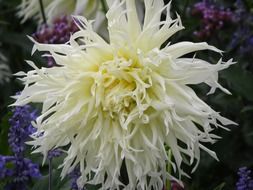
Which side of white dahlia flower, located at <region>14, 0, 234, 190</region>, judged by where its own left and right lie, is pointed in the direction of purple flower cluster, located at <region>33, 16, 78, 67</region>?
back

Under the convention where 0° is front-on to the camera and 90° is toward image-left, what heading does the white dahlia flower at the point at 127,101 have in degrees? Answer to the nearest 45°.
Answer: approximately 0°

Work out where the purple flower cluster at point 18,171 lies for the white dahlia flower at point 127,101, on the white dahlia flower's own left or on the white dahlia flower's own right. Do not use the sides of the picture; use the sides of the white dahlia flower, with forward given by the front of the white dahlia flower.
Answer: on the white dahlia flower's own right

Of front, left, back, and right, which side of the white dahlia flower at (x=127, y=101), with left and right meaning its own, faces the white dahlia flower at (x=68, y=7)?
back

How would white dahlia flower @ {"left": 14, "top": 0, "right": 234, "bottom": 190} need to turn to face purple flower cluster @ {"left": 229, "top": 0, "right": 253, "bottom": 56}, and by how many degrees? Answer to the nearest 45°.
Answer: approximately 135° to its left
